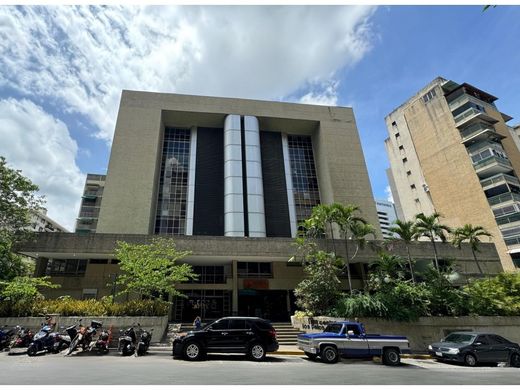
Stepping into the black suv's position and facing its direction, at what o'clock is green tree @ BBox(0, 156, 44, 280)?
The green tree is roughly at 1 o'clock from the black suv.

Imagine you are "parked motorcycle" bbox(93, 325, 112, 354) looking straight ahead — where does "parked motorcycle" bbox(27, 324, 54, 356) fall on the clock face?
"parked motorcycle" bbox(27, 324, 54, 356) is roughly at 2 o'clock from "parked motorcycle" bbox(93, 325, 112, 354).

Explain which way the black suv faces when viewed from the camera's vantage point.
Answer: facing to the left of the viewer

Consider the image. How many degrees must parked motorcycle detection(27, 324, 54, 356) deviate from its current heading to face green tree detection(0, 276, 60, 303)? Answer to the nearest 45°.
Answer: approximately 135° to its right

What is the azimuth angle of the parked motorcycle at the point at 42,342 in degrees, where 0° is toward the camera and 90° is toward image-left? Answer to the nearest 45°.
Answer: approximately 45°

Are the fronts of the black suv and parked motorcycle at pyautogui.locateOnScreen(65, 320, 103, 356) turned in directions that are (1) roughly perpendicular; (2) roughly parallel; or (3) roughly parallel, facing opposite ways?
roughly perpendicular

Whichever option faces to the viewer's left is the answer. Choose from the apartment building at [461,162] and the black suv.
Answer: the black suv

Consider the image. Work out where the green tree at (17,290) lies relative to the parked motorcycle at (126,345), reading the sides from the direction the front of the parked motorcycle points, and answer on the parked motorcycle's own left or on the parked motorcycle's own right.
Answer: on the parked motorcycle's own right

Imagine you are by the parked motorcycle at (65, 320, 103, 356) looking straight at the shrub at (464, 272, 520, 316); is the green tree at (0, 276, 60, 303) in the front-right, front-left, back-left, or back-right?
back-left

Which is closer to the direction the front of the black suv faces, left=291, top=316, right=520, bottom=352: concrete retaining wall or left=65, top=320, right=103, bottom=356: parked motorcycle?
the parked motorcycle

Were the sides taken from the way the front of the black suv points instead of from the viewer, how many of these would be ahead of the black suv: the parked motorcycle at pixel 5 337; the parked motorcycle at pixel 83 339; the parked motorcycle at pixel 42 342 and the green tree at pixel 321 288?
3

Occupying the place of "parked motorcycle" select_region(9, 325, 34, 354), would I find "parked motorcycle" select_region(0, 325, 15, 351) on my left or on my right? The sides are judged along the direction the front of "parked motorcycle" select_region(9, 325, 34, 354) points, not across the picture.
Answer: on my right

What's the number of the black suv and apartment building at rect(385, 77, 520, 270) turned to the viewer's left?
1
